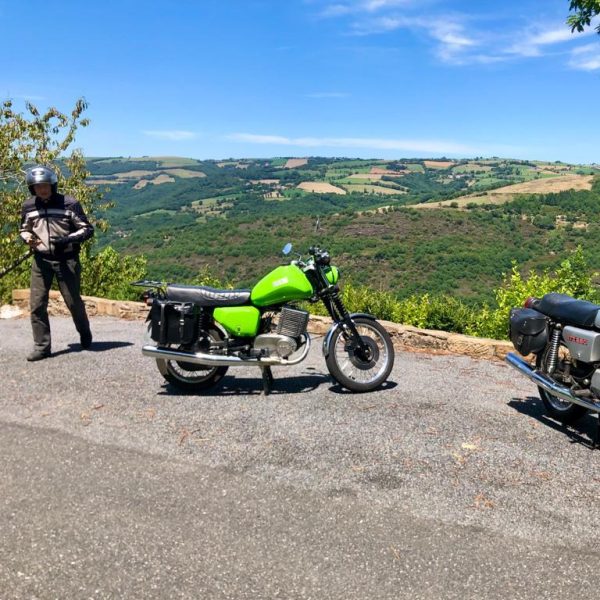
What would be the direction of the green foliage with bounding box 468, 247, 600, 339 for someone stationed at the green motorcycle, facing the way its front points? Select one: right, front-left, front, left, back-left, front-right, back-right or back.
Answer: front-left

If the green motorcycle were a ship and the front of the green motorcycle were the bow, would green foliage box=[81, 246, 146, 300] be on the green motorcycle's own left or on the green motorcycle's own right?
on the green motorcycle's own left

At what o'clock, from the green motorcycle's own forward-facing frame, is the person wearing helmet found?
The person wearing helmet is roughly at 7 o'clock from the green motorcycle.

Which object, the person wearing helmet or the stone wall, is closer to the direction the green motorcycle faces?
the stone wall

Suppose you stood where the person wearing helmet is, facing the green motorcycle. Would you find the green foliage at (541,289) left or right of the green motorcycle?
left

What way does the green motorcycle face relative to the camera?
to the viewer's right
